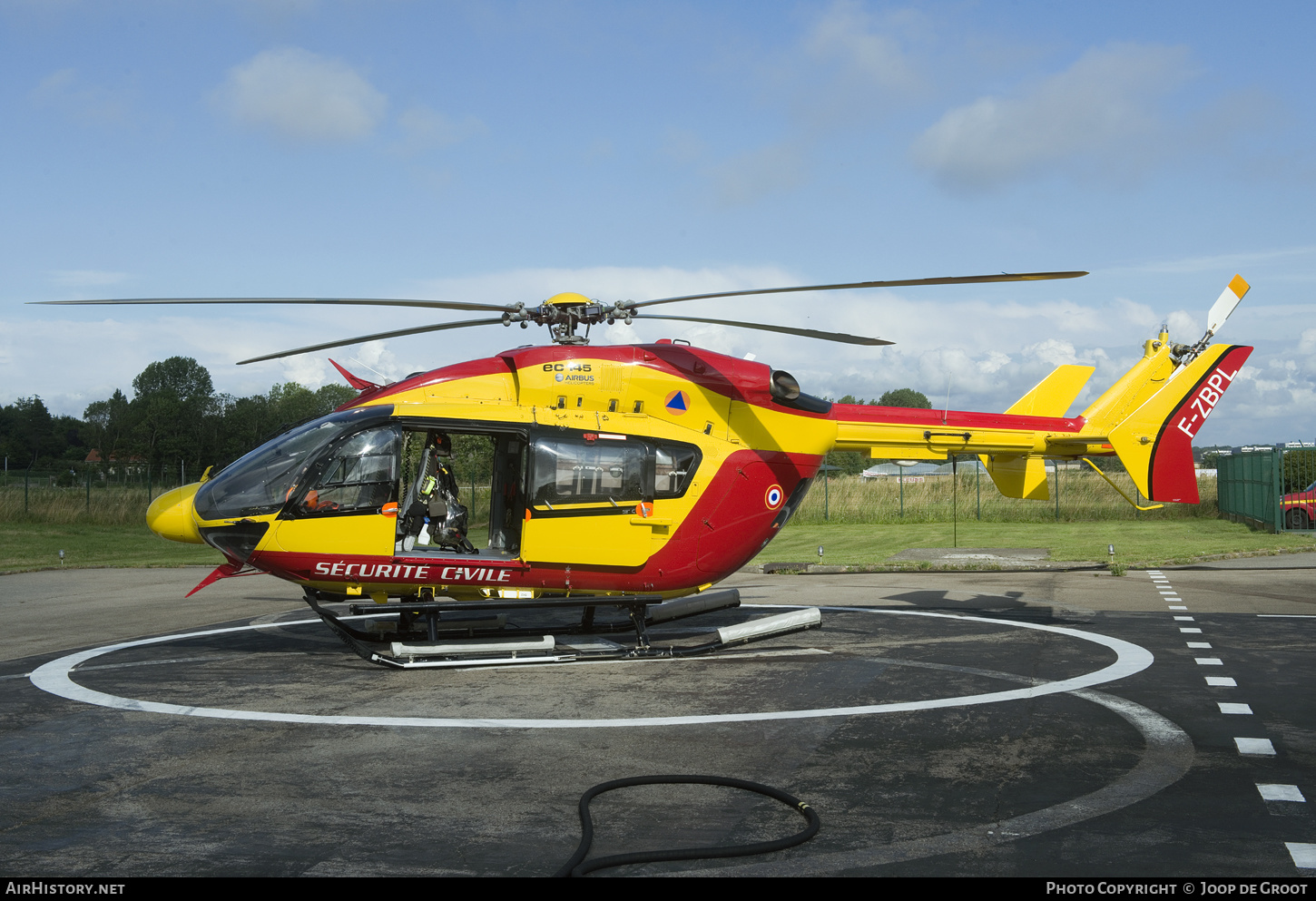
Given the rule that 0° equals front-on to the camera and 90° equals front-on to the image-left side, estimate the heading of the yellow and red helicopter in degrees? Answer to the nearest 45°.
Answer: approximately 90°
